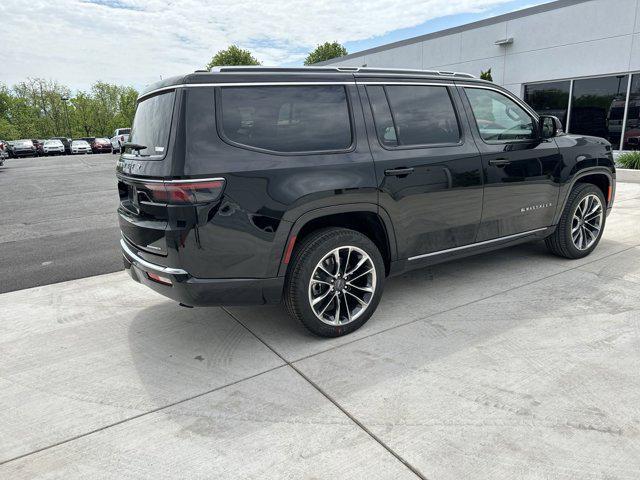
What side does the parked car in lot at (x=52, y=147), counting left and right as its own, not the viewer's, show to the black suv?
front

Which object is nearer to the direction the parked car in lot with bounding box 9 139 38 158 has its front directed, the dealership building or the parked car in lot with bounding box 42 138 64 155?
the dealership building

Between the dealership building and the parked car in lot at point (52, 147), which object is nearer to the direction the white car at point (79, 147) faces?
the dealership building

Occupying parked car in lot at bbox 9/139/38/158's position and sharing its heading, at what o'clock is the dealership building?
The dealership building is roughly at 11 o'clock from the parked car in lot.

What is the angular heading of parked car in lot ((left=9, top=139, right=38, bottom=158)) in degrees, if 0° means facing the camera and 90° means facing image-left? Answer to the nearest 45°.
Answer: approximately 0°

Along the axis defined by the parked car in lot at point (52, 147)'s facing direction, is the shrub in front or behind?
in front

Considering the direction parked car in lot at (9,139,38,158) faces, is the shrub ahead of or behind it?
ahead

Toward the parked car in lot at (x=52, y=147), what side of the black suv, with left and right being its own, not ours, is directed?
left

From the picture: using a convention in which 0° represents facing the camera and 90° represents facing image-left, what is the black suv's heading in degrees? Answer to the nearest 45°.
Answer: approximately 225°

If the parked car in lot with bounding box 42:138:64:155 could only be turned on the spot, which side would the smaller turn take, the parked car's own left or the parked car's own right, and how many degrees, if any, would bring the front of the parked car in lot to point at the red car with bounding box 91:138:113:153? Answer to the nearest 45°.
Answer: approximately 90° to the parked car's own left
